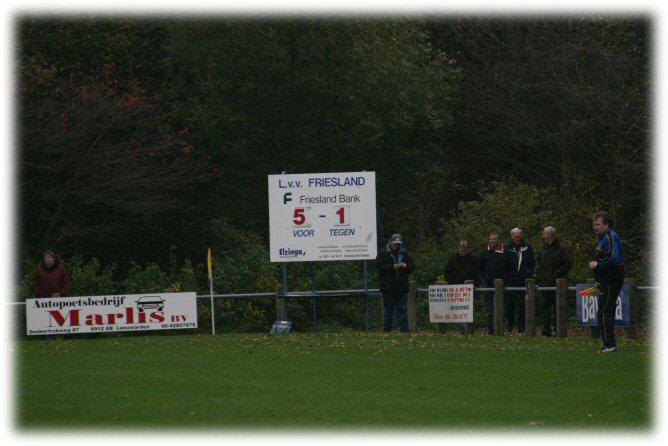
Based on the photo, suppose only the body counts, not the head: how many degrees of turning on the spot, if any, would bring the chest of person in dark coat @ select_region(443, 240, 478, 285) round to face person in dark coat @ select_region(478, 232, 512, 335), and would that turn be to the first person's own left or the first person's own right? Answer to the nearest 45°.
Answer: approximately 45° to the first person's own left

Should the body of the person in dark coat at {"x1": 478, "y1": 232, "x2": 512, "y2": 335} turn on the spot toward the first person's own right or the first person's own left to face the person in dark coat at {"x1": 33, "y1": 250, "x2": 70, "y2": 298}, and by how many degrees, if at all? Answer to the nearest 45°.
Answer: approximately 90° to the first person's own right

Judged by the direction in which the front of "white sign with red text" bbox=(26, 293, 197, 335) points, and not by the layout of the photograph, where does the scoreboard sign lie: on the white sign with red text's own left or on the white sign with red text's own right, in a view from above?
on the white sign with red text's own left

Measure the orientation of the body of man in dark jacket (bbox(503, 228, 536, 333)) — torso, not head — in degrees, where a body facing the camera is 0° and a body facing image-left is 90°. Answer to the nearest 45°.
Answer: approximately 0°

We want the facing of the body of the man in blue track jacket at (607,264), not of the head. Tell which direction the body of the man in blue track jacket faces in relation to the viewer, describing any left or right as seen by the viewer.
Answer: facing to the left of the viewer

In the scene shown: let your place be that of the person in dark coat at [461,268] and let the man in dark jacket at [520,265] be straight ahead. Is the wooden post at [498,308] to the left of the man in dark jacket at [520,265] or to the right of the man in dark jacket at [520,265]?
right

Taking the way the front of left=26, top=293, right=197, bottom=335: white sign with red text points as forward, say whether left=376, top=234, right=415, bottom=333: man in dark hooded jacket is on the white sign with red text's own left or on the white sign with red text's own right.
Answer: on the white sign with red text's own left
